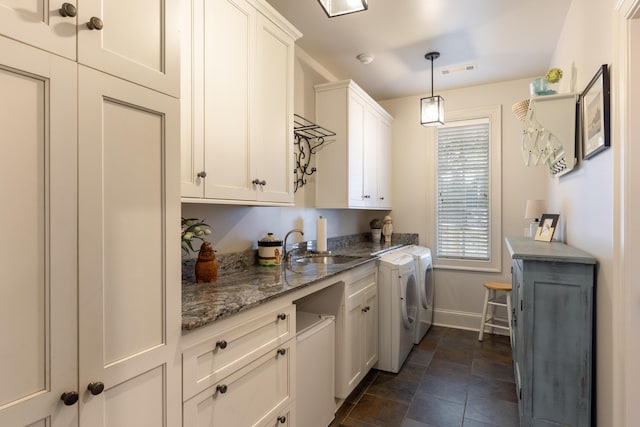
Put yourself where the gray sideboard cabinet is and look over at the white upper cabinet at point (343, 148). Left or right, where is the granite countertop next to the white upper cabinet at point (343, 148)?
left

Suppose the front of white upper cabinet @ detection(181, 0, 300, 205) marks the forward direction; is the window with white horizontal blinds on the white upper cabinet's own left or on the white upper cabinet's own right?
on the white upper cabinet's own left

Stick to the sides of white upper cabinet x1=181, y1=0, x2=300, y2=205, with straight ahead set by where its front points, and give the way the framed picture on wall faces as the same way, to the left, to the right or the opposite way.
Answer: the opposite way

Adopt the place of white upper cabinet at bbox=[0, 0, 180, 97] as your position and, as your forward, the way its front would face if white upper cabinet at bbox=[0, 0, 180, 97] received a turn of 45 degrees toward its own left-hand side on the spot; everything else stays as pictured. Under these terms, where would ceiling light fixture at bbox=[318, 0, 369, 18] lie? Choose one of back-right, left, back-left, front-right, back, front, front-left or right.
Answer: front

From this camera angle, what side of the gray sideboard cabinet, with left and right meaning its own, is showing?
left

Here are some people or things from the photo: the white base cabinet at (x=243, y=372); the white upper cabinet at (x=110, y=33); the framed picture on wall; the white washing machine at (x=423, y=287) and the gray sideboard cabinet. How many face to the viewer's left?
2

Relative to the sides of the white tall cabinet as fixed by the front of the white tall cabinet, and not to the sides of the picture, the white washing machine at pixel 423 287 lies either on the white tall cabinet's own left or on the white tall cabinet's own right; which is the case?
on the white tall cabinet's own left

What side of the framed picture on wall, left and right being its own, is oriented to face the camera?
left

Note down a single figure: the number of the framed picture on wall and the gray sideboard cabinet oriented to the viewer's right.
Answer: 0

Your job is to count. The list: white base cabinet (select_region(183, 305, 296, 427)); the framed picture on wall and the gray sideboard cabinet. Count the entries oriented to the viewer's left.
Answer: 2

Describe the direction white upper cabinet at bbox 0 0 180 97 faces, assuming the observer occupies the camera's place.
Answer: facing the viewer and to the right of the viewer

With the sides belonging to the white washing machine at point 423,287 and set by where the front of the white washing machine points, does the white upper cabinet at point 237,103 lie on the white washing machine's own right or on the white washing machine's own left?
on the white washing machine's own right

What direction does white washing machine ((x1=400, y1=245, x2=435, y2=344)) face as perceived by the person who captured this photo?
facing to the right of the viewer

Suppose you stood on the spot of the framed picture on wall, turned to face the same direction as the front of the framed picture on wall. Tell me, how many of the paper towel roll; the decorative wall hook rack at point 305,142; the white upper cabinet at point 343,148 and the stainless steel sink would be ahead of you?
4

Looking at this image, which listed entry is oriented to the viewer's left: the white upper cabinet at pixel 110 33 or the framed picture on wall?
the framed picture on wall

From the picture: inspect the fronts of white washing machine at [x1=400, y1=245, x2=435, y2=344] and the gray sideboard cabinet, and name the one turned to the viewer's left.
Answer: the gray sideboard cabinet

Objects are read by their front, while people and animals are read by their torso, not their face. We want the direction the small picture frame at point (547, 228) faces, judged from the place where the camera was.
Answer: facing the viewer and to the left of the viewer
